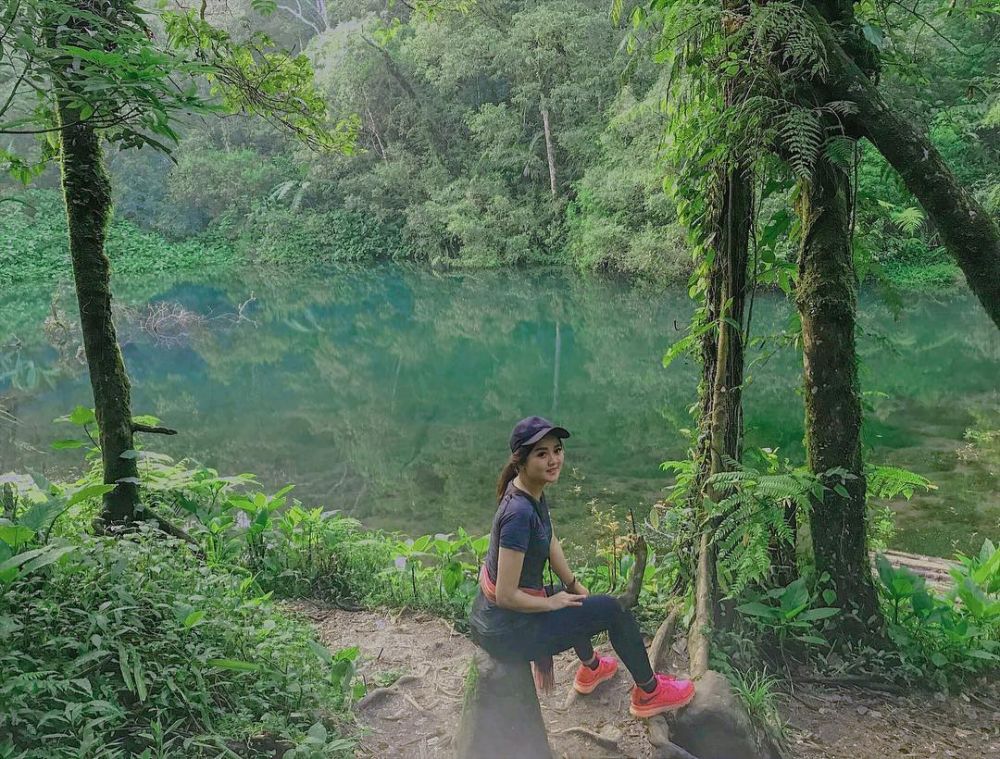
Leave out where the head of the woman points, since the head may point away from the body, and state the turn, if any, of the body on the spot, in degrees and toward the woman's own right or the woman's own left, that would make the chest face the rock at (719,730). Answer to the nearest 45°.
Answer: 0° — they already face it

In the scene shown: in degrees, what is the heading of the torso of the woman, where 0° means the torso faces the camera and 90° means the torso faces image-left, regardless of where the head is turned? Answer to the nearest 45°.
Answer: approximately 270°

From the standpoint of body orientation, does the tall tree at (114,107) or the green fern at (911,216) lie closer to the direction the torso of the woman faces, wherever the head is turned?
the green fern

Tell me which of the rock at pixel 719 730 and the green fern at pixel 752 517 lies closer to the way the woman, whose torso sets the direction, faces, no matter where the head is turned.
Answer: the rock

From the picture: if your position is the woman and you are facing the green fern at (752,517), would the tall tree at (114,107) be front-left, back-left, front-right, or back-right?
back-left

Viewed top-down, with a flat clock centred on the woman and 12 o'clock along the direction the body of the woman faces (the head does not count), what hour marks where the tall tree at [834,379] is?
The tall tree is roughly at 11 o'clock from the woman.

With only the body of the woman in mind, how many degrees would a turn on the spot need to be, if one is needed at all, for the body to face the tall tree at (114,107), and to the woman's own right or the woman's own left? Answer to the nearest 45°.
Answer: approximately 135° to the woman's own left
